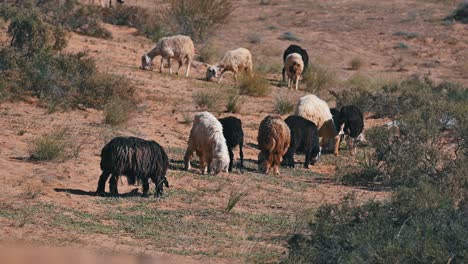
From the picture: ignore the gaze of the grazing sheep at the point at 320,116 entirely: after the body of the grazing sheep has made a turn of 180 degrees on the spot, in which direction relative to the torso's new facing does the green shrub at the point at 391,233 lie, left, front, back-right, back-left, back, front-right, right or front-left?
back-left

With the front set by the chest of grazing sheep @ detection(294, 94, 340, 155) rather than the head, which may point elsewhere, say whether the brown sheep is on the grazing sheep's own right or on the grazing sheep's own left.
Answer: on the grazing sheep's own right

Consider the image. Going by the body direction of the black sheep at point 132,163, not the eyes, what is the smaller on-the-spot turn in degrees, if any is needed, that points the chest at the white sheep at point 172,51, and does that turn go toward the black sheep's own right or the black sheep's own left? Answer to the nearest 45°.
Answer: approximately 90° to the black sheep's own left

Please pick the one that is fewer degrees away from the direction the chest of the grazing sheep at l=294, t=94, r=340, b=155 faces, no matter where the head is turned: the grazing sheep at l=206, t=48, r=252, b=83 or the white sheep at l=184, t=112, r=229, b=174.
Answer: the white sheep

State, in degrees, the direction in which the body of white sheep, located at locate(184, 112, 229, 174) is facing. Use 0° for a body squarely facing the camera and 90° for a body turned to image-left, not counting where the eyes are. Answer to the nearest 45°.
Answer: approximately 315°

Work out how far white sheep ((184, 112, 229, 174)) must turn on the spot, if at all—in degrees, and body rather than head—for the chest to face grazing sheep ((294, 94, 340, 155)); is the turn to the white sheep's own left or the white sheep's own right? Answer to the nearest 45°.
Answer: approximately 90° to the white sheep's own left

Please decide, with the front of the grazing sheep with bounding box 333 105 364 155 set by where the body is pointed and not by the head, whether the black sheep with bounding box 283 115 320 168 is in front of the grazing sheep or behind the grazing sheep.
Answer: in front

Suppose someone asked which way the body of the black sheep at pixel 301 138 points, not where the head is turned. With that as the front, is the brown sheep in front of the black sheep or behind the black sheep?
behind

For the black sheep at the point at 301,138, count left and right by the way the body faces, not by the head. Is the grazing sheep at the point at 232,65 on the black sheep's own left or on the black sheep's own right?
on the black sheep's own right

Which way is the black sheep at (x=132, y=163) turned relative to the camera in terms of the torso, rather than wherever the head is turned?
to the viewer's right

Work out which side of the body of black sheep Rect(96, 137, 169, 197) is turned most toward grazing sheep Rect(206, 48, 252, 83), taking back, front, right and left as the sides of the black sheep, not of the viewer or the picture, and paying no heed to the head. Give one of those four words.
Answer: left

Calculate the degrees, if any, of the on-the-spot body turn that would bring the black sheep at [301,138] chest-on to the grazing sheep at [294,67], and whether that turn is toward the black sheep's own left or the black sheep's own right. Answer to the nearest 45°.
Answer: approximately 90° to the black sheep's own left
